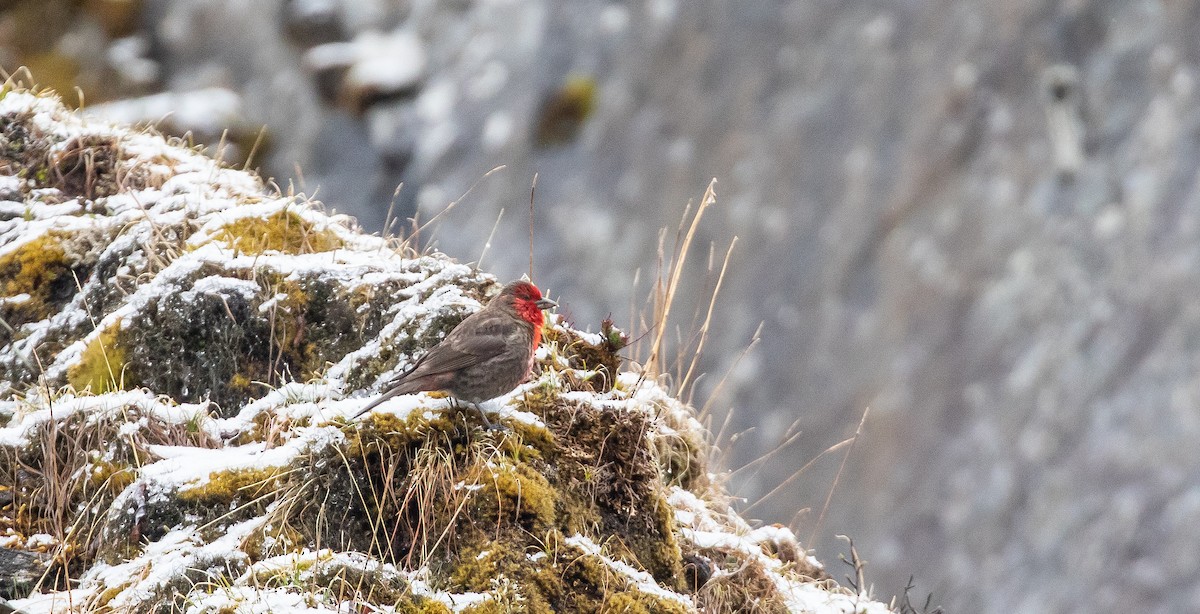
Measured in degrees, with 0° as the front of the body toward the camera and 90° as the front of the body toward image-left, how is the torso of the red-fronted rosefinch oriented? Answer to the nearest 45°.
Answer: approximately 270°
